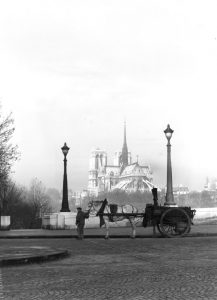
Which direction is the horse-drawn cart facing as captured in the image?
to the viewer's left

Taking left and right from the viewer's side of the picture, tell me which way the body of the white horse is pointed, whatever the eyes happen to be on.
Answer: facing to the left of the viewer
